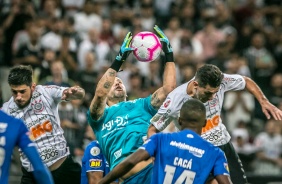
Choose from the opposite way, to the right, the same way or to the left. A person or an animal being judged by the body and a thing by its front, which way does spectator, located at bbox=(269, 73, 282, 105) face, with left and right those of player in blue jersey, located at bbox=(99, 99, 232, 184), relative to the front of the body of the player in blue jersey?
the opposite way

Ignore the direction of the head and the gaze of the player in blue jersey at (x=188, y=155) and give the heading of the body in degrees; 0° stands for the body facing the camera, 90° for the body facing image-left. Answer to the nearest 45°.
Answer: approximately 180°

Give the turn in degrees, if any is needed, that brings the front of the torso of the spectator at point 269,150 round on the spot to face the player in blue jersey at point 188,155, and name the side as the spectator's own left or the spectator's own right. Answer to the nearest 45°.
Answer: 0° — they already face them

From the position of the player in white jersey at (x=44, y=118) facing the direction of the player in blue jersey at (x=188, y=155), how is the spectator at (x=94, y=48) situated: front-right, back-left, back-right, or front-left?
back-left

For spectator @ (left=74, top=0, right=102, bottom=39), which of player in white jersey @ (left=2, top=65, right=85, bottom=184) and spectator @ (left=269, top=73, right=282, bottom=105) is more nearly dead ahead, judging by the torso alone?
the player in white jersey

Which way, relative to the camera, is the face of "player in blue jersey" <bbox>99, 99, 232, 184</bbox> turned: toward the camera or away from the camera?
away from the camera

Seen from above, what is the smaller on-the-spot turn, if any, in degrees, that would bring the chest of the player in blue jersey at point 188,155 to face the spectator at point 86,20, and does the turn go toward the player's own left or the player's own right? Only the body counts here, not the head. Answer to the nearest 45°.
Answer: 0° — they already face them
